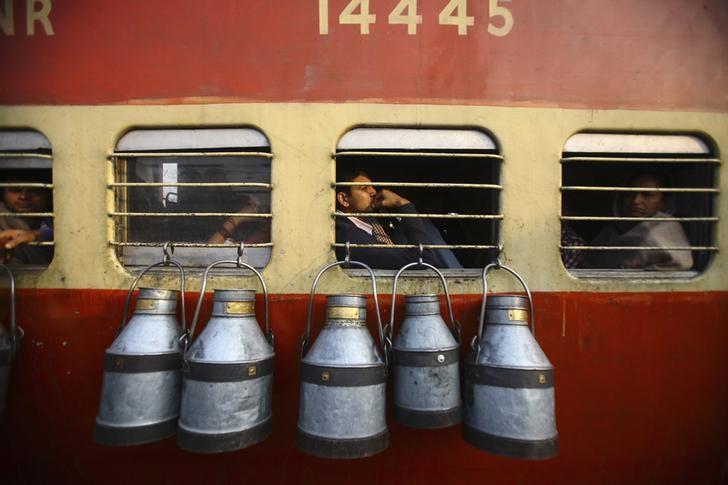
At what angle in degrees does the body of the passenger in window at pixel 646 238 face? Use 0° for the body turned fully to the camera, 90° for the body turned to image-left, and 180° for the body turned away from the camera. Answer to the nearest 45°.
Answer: approximately 45°

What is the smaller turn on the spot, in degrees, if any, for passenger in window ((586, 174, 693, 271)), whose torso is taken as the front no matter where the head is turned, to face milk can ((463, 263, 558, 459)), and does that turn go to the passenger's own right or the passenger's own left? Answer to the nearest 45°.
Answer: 0° — they already face it

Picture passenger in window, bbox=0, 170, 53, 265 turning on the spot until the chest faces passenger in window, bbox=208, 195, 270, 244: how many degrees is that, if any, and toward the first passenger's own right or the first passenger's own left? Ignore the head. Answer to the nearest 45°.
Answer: approximately 45° to the first passenger's own left
